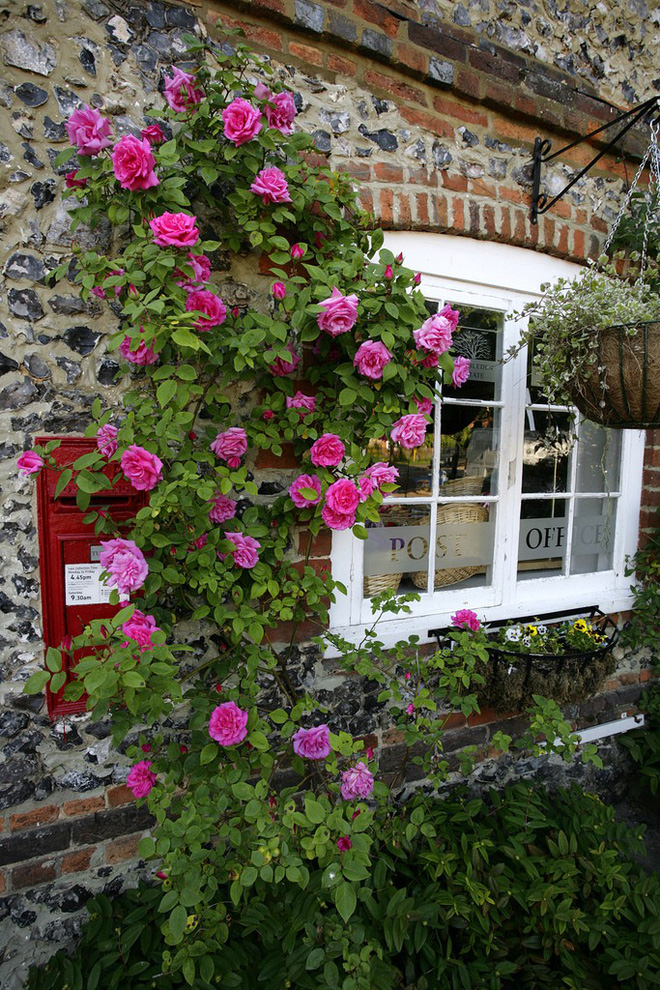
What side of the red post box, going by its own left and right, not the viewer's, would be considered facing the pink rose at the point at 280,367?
left

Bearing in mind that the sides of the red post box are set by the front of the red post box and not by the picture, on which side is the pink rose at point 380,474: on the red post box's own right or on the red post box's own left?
on the red post box's own left

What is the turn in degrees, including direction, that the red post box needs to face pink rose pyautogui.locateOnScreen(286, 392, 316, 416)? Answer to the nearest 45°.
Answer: approximately 90° to its left

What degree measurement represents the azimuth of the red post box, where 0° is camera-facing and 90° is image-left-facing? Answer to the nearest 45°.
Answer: approximately 0°

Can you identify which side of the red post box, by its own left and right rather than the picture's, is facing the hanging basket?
left
